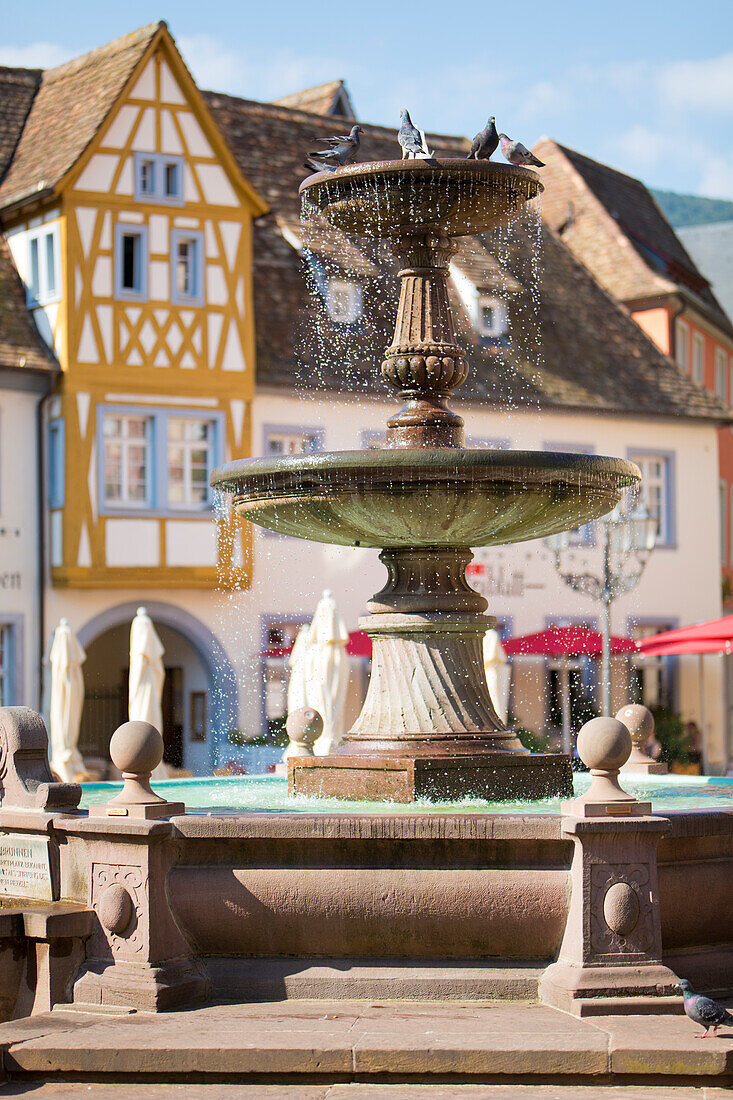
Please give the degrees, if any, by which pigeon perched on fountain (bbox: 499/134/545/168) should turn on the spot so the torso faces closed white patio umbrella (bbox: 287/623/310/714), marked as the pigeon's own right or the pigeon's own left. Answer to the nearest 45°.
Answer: approximately 90° to the pigeon's own right

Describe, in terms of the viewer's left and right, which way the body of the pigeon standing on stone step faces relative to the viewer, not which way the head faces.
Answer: facing to the left of the viewer

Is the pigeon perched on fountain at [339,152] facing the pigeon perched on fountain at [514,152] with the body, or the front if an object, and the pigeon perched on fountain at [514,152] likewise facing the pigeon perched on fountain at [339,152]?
yes

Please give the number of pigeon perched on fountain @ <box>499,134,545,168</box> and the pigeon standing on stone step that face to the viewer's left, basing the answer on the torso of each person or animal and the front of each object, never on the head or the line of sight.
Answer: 2

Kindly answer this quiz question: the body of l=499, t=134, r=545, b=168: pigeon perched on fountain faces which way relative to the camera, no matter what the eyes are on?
to the viewer's left

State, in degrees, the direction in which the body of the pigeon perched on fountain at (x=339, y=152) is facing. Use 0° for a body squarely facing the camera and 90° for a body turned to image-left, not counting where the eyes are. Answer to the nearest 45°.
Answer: approximately 270°

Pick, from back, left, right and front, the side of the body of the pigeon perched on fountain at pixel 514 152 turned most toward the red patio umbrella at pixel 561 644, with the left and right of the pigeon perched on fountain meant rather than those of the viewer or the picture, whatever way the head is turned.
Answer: right

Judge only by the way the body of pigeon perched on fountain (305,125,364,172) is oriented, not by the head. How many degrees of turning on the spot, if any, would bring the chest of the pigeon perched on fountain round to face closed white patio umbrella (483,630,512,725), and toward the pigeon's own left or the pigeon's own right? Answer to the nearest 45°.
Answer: approximately 90° to the pigeon's own left

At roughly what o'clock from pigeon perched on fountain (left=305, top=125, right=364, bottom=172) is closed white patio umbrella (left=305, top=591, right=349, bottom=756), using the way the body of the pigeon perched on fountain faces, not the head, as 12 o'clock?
The closed white patio umbrella is roughly at 9 o'clock from the pigeon perched on fountain.

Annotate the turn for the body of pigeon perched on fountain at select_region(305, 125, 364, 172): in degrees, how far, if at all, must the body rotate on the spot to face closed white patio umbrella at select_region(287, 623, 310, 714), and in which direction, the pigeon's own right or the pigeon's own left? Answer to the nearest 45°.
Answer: approximately 90° to the pigeon's own left

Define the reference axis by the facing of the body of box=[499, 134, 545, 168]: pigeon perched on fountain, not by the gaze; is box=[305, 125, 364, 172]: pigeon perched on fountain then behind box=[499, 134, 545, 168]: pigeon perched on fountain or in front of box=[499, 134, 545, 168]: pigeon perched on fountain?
in front

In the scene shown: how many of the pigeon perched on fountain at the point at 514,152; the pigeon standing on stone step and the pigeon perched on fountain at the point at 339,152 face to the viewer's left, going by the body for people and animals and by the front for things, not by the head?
2

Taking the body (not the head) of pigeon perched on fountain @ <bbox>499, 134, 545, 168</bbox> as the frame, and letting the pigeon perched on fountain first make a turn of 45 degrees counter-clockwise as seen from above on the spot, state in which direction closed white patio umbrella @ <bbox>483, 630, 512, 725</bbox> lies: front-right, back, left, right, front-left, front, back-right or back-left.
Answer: back-right
